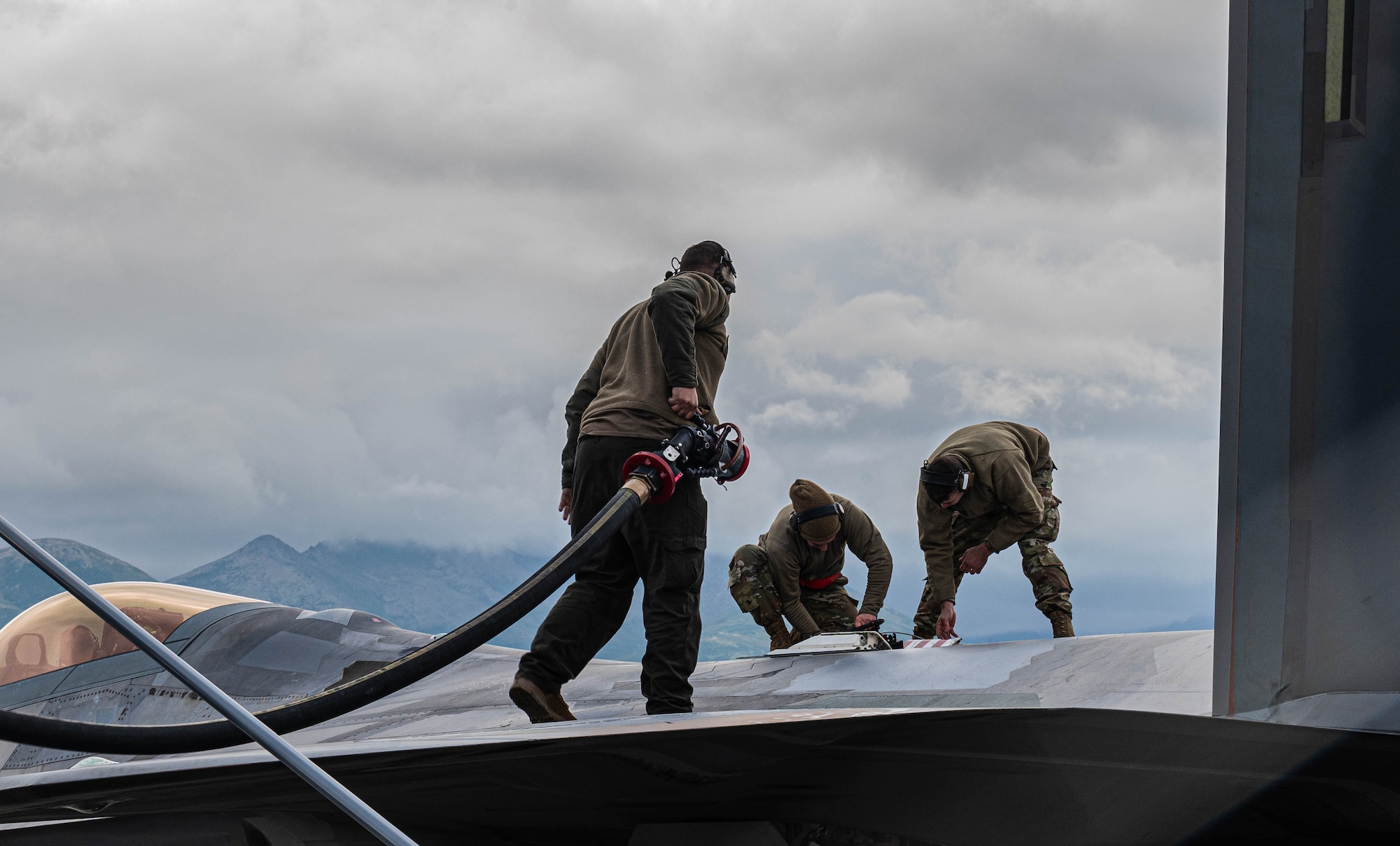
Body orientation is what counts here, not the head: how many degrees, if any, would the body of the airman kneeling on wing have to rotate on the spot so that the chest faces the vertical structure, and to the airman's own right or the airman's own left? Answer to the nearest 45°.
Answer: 0° — they already face it

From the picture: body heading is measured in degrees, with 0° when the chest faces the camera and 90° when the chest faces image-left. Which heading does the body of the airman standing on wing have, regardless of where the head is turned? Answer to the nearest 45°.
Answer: approximately 225°

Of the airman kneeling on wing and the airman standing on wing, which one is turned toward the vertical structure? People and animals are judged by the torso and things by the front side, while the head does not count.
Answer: the airman kneeling on wing

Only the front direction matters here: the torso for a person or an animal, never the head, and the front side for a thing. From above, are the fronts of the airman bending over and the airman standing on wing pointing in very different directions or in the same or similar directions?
very different directions

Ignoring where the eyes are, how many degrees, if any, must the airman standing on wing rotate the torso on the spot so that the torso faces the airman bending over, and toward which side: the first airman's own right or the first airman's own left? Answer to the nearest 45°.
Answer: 0° — they already face them
